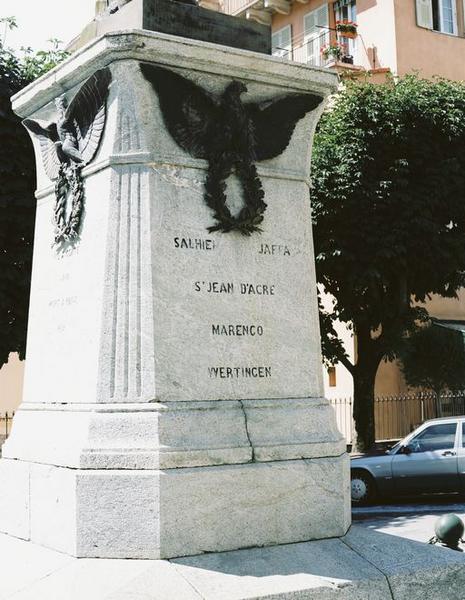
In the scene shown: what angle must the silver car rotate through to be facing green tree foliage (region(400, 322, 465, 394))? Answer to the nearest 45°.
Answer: approximately 90° to its right

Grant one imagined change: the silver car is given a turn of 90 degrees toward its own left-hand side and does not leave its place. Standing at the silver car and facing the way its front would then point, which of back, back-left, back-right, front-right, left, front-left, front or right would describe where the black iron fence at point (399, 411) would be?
back

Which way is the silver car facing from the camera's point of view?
to the viewer's left

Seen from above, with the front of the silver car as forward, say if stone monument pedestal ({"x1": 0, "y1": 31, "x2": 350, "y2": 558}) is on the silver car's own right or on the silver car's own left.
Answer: on the silver car's own left
